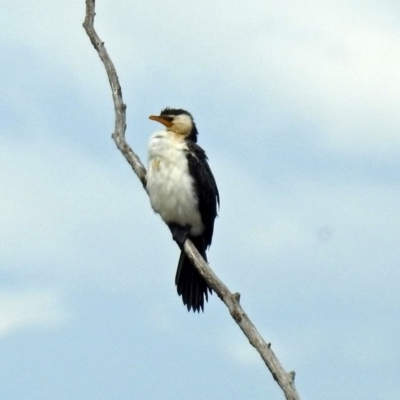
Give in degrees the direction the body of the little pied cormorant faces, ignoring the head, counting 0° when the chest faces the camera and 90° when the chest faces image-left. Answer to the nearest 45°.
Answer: approximately 45°
